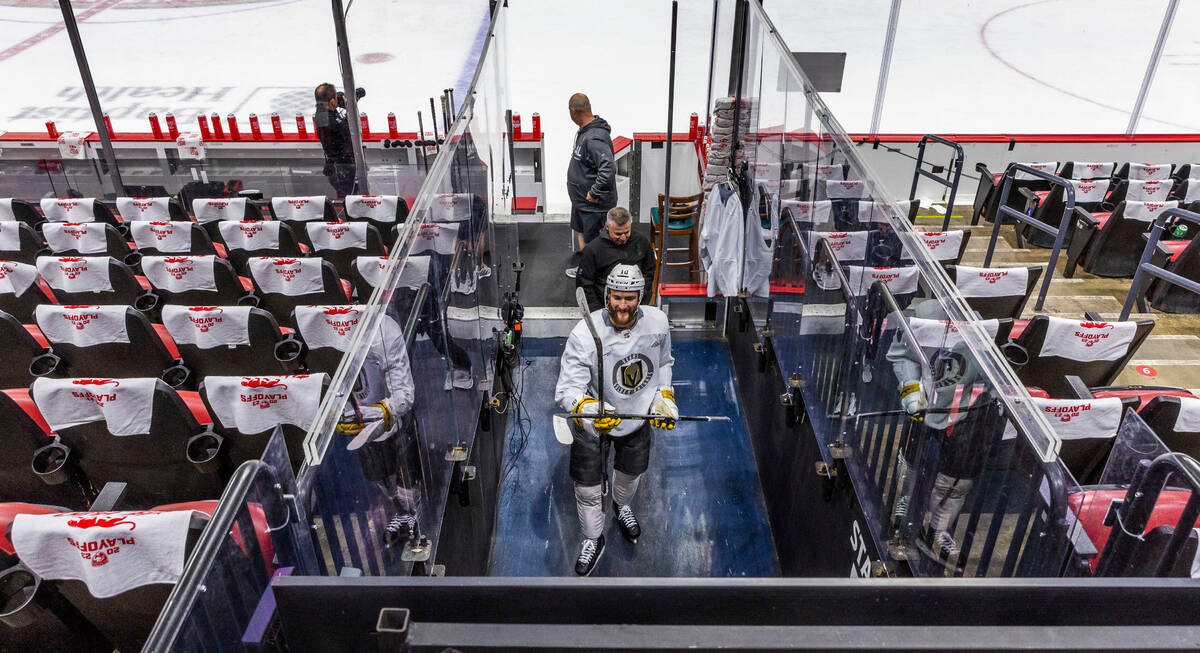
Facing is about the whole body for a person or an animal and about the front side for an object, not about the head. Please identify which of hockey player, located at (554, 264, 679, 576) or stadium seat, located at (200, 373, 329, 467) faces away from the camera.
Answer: the stadium seat

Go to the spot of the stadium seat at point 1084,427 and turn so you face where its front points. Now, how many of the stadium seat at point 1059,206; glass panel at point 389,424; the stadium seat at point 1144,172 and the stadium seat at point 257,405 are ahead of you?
2

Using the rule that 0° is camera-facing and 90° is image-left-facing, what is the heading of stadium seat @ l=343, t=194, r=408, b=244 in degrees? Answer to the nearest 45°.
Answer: approximately 180°

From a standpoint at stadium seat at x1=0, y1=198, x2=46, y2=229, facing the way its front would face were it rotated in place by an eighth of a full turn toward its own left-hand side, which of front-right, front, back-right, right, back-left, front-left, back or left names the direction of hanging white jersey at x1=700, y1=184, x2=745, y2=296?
back-right

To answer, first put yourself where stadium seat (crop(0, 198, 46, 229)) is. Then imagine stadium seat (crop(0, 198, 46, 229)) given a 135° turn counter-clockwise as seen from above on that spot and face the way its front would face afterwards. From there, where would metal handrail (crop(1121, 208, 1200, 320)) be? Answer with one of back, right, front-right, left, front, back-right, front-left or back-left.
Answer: back-left

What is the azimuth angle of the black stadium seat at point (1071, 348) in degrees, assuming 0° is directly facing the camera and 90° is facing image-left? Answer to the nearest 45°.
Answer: approximately 135°

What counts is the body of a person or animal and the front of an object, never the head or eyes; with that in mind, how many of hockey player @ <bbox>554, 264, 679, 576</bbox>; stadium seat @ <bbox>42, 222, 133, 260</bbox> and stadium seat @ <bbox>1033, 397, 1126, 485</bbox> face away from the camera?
2

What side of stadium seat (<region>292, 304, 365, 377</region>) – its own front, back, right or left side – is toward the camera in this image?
back

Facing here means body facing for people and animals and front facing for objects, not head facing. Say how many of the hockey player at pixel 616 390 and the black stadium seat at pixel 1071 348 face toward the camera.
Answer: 1

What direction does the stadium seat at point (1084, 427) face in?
away from the camera

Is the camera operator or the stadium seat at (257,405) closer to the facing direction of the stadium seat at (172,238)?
the camera operator

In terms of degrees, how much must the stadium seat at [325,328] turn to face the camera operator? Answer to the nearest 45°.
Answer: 0° — it already faces them

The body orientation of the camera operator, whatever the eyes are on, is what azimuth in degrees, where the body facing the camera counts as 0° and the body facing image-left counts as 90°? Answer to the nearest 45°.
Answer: approximately 225°

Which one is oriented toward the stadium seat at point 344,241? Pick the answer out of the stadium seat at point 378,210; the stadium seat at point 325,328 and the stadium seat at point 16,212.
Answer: the stadium seat at point 325,328
